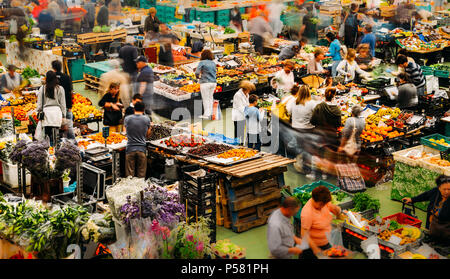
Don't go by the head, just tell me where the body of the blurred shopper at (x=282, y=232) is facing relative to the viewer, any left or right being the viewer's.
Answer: facing to the right of the viewer

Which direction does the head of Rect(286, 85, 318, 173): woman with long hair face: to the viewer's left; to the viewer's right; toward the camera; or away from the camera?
away from the camera

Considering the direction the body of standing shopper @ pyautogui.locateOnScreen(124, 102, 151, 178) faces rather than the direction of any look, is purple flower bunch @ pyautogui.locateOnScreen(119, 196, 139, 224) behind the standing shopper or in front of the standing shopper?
behind

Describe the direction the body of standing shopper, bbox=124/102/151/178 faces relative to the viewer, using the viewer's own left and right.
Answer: facing away from the viewer

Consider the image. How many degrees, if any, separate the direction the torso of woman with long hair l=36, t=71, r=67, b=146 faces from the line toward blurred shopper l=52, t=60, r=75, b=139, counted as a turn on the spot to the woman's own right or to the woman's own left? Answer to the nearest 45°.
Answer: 0° — they already face them

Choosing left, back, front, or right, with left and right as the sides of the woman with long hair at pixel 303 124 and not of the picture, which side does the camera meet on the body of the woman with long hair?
back

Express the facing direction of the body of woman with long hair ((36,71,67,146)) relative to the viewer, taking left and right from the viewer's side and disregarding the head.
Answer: facing away from the viewer

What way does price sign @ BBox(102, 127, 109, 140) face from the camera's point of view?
toward the camera
